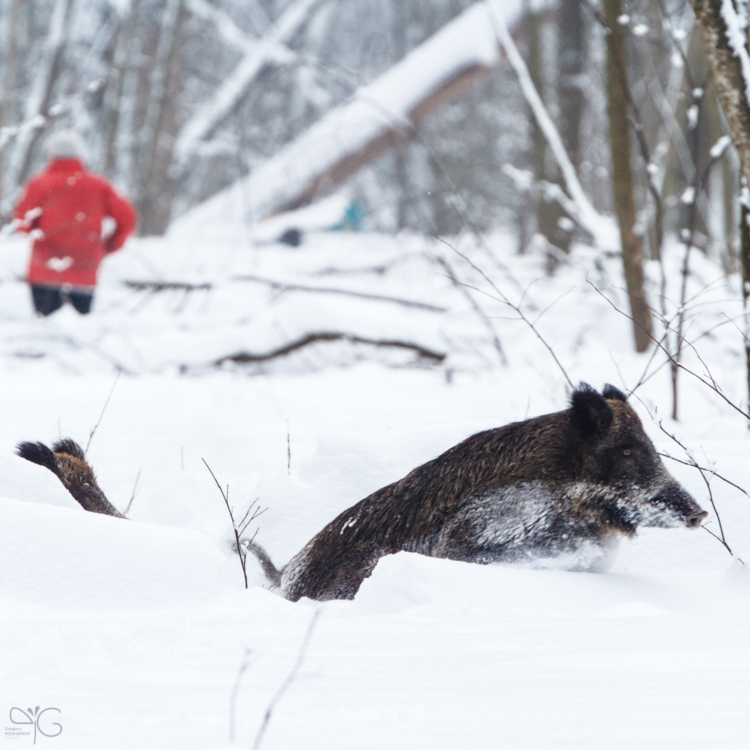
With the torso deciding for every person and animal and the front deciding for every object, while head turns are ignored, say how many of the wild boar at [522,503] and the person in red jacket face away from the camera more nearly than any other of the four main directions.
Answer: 1

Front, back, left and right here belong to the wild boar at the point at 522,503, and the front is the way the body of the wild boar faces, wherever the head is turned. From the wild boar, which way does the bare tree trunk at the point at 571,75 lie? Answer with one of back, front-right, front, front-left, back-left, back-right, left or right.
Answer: left

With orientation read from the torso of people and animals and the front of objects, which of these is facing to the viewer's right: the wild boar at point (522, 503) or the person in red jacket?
the wild boar

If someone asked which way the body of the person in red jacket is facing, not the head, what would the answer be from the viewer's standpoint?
away from the camera

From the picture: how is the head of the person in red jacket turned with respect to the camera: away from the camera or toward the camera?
away from the camera

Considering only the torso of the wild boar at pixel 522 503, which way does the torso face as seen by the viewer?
to the viewer's right
